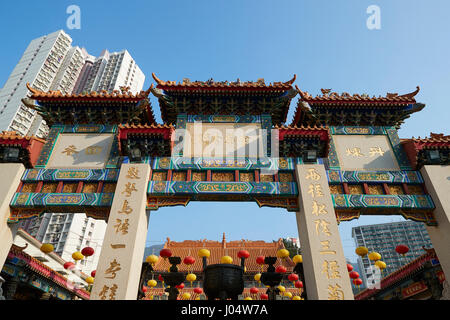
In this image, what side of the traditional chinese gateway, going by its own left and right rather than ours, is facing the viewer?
front

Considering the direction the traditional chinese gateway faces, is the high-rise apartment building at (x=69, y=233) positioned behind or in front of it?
behind
